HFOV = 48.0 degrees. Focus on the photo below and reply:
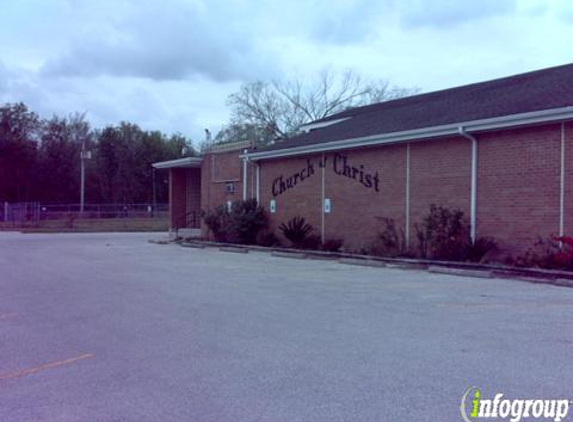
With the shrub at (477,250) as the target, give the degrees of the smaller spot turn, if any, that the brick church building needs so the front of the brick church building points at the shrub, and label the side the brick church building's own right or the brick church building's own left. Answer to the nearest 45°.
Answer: approximately 45° to the brick church building's own left

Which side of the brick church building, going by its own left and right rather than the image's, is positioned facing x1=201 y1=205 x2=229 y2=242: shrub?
right

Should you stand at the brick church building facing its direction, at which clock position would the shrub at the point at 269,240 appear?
The shrub is roughly at 3 o'clock from the brick church building.

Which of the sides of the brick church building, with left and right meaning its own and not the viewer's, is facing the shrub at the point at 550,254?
left

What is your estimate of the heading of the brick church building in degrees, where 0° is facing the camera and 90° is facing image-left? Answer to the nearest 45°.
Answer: approximately 45°

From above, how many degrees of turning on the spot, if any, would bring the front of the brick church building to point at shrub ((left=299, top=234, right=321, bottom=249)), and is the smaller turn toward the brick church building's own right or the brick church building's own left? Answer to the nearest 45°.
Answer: approximately 90° to the brick church building's own right

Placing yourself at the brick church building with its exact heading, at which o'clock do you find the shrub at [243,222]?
The shrub is roughly at 3 o'clock from the brick church building.
